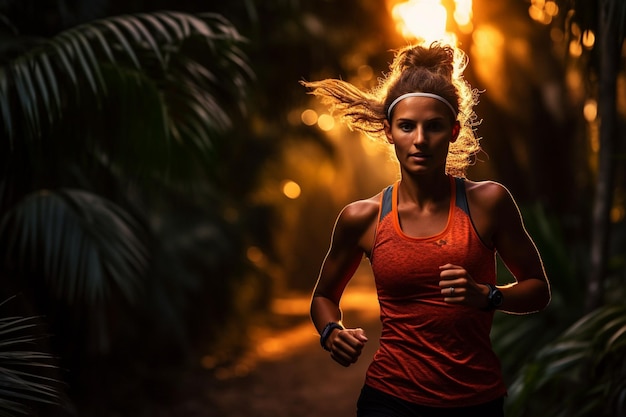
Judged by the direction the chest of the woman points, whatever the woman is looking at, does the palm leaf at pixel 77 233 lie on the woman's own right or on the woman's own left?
on the woman's own right

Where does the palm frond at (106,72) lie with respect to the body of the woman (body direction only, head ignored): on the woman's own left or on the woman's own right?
on the woman's own right

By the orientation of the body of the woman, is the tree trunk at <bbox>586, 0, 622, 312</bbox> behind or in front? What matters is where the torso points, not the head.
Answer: behind

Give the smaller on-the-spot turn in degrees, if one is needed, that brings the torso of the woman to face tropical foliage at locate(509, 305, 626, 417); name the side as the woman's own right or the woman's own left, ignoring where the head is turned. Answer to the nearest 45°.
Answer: approximately 135° to the woman's own left

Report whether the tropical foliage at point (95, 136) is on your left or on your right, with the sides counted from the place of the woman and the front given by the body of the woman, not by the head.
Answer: on your right

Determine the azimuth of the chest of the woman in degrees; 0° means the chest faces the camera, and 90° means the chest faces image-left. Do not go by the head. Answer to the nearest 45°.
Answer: approximately 0°
